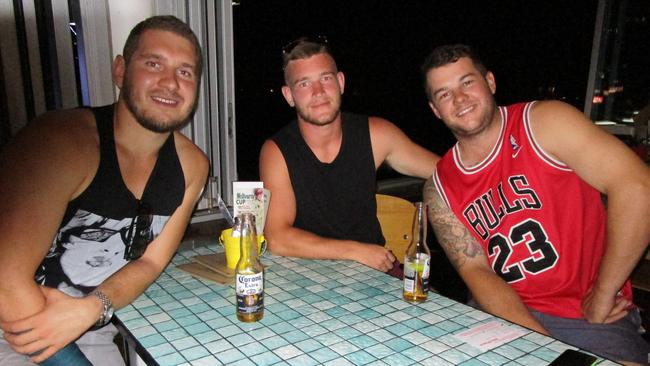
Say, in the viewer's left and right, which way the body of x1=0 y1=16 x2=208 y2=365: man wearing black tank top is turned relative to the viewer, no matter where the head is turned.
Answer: facing the viewer and to the right of the viewer

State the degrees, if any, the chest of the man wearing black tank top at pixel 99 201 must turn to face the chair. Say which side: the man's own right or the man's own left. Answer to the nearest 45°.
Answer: approximately 45° to the man's own left

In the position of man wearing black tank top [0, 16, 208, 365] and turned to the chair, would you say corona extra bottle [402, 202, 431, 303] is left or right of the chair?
right

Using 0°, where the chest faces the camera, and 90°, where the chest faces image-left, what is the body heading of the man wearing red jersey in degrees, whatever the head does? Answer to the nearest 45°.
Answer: approximately 45°

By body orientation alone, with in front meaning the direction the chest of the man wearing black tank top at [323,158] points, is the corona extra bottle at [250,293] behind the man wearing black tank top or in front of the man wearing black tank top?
in front

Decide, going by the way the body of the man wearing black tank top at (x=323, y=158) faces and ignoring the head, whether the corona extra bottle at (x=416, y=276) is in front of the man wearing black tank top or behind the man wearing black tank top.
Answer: in front

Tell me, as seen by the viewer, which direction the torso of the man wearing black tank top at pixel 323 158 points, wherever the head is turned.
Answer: toward the camera

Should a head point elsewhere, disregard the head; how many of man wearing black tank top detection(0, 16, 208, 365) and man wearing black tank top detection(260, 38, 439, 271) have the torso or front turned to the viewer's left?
0

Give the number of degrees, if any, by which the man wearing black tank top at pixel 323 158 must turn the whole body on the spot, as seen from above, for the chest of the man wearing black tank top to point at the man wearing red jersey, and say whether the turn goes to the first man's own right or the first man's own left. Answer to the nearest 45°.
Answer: approximately 45° to the first man's own left

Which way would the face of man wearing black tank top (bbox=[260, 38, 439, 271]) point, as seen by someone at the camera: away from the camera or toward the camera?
toward the camera

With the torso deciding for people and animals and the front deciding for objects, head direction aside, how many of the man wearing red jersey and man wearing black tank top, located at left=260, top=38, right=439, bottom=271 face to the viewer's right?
0

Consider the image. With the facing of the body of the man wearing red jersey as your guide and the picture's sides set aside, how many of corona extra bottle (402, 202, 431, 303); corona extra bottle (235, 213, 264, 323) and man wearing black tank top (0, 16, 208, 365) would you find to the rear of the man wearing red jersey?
0

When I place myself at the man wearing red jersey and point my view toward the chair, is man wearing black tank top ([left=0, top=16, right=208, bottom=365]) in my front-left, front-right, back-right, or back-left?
front-left

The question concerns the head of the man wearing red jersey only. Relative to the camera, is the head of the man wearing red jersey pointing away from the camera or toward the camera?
toward the camera
